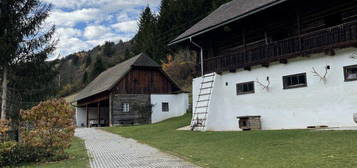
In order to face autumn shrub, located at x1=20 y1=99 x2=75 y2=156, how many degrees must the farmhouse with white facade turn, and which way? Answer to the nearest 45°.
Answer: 0° — it already faces it

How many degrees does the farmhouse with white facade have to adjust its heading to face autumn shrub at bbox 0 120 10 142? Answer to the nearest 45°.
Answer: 0° — it already faces it

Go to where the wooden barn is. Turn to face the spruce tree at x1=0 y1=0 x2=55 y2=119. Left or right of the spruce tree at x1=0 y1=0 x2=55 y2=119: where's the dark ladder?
left

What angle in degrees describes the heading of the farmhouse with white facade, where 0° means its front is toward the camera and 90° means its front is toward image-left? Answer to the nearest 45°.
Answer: approximately 45°

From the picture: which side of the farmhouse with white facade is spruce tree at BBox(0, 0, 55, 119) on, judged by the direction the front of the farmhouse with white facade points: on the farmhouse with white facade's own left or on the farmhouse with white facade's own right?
on the farmhouse with white facade's own right

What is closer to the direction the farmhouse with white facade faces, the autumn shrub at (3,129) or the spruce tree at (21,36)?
the autumn shrub

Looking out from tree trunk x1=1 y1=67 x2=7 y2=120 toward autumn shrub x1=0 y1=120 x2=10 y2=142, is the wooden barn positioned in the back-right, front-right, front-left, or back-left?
back-left

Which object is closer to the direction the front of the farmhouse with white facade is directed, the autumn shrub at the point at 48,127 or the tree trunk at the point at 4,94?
the autumn shrub
